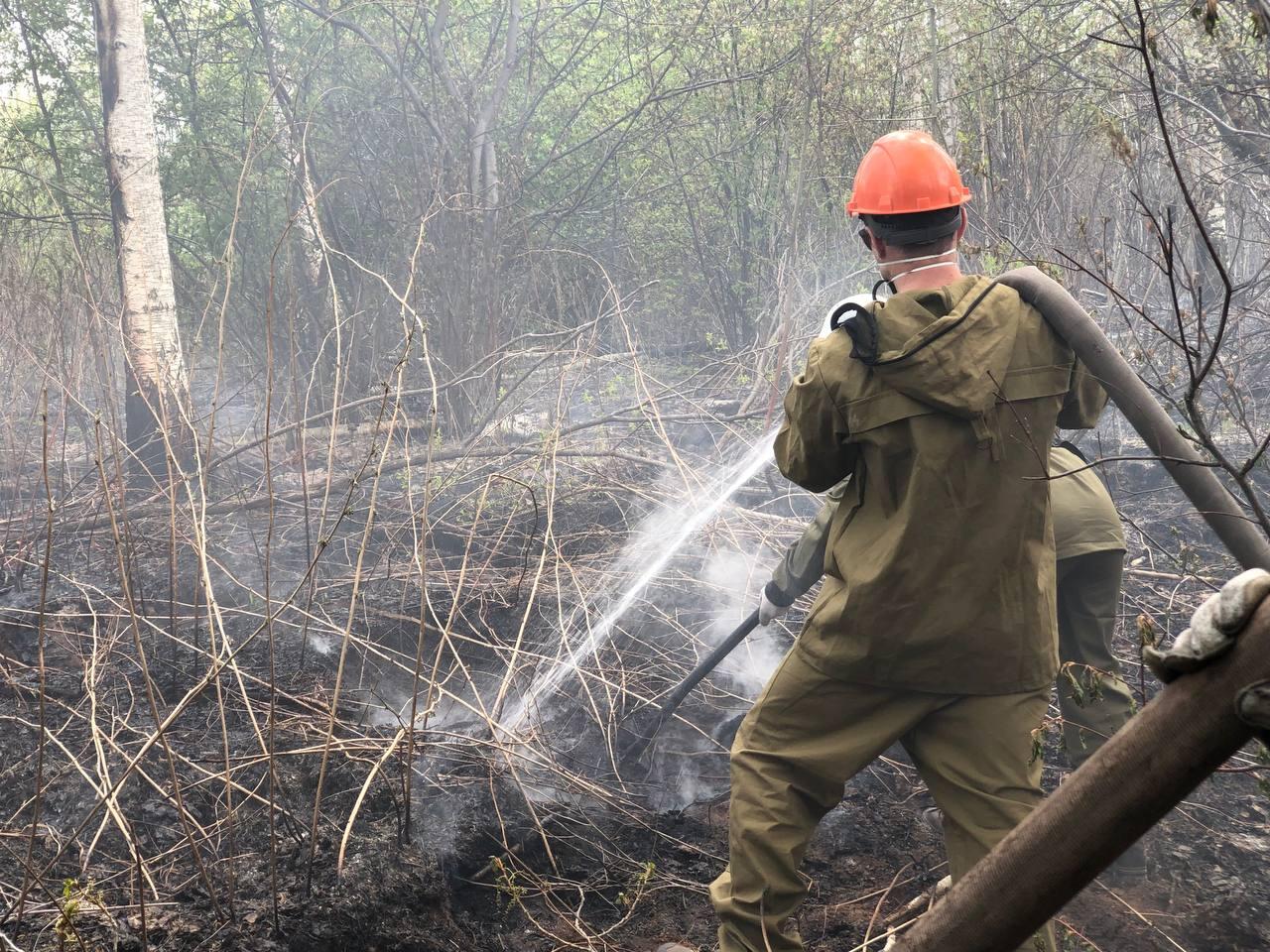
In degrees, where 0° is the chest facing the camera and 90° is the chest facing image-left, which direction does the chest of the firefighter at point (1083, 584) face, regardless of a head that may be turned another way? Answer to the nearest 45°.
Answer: approximately 90°

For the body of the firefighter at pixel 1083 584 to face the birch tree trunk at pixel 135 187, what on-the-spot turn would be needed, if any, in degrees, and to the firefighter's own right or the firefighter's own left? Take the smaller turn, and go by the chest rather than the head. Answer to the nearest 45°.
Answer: approximately 45° to the firefighter's own right

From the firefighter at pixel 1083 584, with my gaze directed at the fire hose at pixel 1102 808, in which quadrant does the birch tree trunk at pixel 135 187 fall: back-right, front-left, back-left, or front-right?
back-right

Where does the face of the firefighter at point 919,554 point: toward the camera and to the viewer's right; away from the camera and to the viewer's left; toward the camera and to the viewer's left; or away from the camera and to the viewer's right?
away from the camera and to the viewer's left
